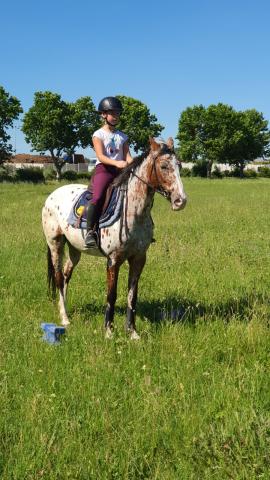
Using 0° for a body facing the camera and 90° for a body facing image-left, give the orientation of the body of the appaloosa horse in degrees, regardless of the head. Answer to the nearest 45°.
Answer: approximately 315°
